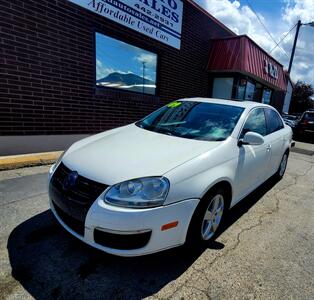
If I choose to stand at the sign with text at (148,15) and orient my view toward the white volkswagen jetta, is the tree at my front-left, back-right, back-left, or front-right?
back-left

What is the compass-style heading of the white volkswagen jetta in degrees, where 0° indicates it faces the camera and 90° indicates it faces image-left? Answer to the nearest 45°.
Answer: approximately 45°

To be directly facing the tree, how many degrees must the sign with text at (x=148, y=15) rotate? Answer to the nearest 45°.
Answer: approximately 90° to its left

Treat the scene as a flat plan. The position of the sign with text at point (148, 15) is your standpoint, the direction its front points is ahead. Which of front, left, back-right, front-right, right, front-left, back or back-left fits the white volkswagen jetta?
front-right

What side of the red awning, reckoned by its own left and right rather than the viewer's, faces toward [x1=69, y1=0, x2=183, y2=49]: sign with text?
right

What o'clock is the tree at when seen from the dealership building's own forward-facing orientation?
The tree is roughly at 9 o'clock from the dealership building.

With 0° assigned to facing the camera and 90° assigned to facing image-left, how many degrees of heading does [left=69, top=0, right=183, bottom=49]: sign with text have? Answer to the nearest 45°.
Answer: approximately 315°
